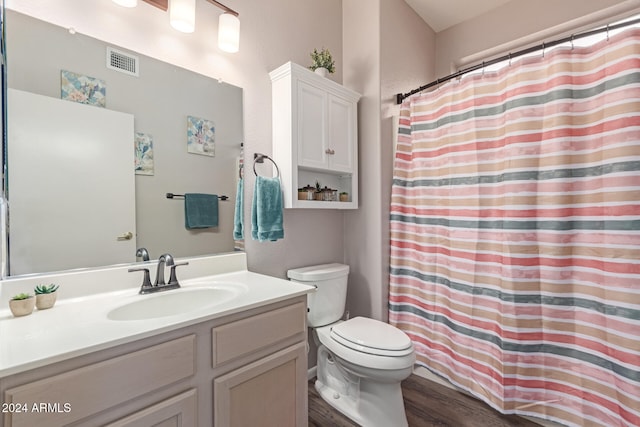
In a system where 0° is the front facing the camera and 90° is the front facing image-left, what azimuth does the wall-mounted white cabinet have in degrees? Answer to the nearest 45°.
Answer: approximately 315°

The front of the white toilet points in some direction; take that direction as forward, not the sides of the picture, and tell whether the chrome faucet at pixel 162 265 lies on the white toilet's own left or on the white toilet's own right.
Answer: on the white toilet's own right

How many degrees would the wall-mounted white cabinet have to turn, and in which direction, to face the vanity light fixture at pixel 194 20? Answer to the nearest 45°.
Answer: approximately 90° to its right

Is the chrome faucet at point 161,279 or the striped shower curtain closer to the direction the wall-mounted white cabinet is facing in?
the striped shower curtain

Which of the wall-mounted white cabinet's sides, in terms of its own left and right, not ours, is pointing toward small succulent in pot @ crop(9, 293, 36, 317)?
right

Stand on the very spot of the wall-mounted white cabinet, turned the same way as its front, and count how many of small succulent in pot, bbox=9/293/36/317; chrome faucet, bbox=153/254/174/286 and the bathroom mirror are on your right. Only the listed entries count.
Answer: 3

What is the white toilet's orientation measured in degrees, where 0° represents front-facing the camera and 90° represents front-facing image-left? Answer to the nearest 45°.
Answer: approximately 315°

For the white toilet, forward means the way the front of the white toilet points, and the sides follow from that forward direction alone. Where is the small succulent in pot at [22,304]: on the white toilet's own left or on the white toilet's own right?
on the white toilet's own right

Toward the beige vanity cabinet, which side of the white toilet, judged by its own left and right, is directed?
right
